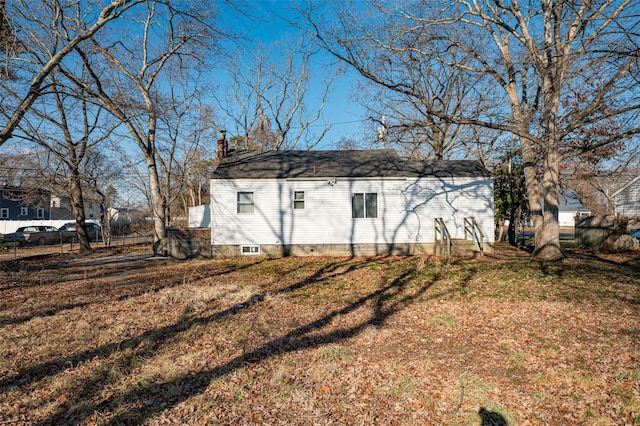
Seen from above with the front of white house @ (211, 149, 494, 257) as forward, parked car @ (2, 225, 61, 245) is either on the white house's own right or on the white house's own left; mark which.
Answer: on the white house's own left

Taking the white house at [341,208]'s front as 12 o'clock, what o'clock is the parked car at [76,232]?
The parked car is roughly at 10 o'clock from the white house.

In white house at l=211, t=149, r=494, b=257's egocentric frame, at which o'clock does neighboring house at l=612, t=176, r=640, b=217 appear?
The neighboring house is roughly at 2 o'clock from the white house.

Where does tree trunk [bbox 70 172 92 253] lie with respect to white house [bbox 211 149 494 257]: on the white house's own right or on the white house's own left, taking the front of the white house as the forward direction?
on the white house's own left

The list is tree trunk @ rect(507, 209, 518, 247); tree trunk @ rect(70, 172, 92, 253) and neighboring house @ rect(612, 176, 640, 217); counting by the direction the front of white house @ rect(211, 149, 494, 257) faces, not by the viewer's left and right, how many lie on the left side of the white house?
1
